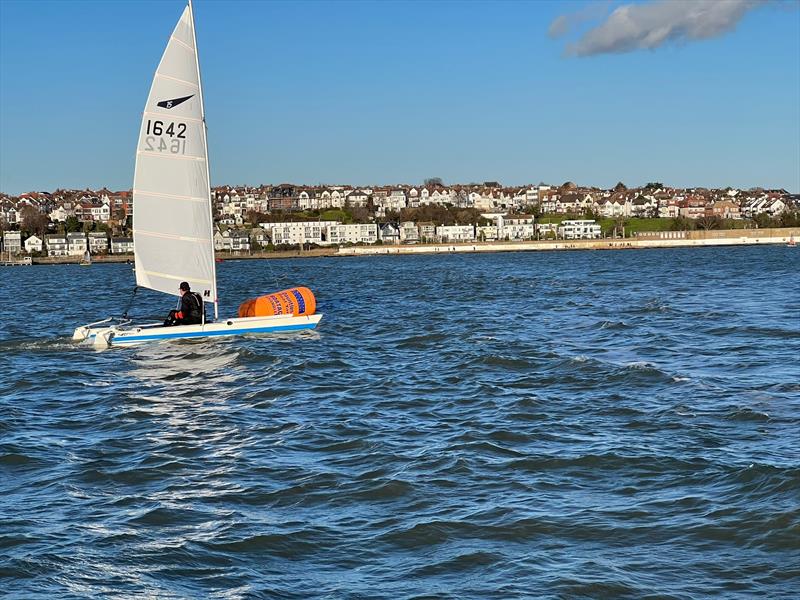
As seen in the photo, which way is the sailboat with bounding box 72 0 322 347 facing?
to the viewer's right
